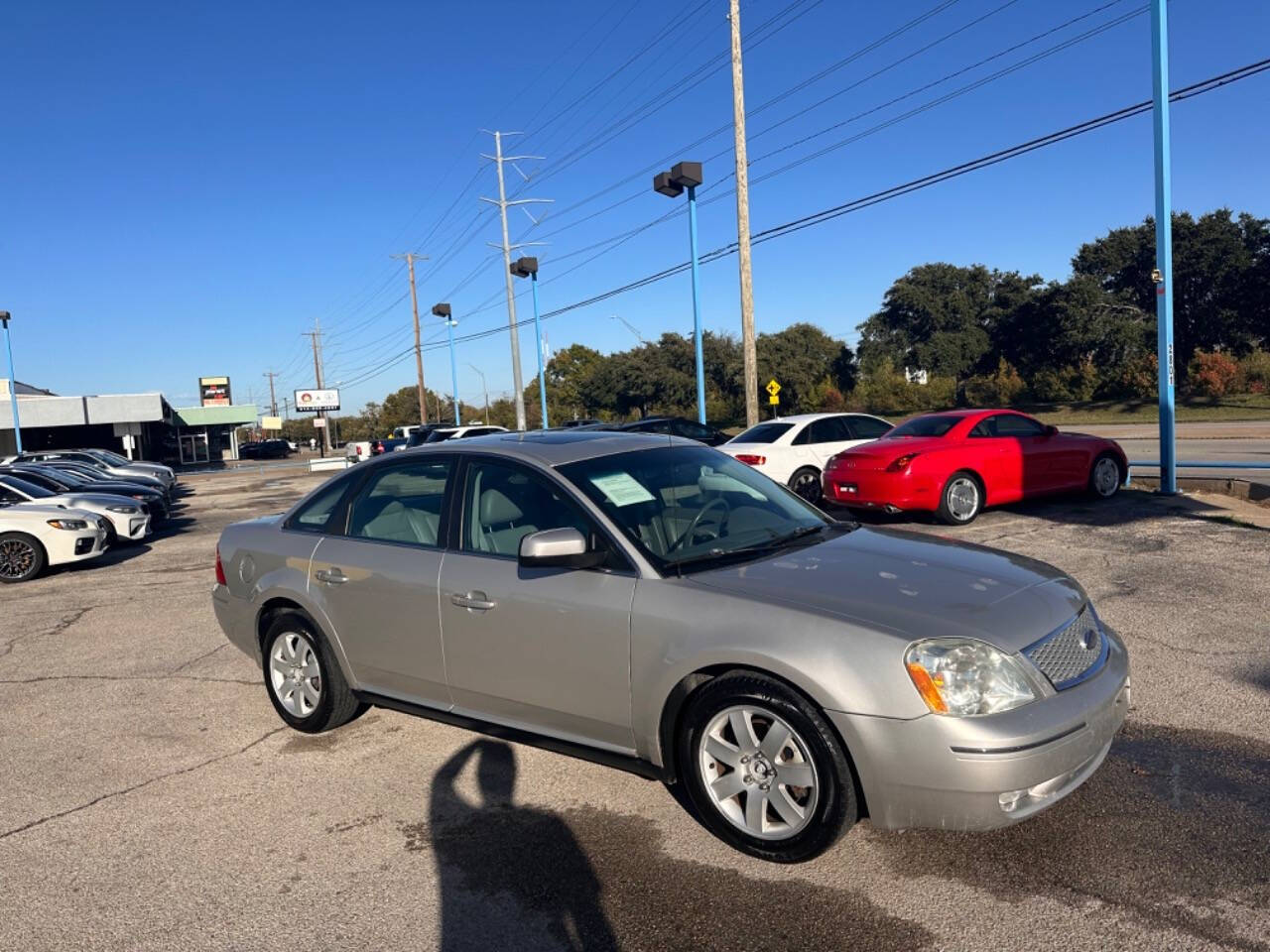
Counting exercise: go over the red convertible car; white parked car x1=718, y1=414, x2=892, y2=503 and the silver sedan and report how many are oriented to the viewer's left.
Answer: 0

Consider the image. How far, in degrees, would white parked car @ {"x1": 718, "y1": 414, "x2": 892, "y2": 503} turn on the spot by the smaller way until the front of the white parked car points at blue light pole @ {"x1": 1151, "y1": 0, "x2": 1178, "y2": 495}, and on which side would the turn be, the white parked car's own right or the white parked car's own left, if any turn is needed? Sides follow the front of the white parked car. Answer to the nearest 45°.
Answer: approximately 45° to the white parked car's own right

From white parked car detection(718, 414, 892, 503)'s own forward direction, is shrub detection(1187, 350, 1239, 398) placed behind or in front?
in front

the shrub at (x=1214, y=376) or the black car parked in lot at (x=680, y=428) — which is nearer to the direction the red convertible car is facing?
the shrub

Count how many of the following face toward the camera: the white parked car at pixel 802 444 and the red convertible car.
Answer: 0

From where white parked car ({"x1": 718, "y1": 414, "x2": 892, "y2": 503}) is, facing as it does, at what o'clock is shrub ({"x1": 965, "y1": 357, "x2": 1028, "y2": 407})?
The shrub is roughly at 11 o'clock from the white parked car.

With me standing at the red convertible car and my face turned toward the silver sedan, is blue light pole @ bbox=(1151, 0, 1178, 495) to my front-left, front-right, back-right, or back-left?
back-left

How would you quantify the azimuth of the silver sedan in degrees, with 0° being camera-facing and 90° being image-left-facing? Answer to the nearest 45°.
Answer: approximately 315°

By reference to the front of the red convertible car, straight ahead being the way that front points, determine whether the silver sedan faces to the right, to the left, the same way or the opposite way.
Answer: to the right

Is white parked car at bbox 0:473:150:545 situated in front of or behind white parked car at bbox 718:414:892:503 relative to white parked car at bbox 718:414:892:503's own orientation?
behind

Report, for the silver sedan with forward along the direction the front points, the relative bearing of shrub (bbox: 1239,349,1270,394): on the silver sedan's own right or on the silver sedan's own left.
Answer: on the silver sedan's own left

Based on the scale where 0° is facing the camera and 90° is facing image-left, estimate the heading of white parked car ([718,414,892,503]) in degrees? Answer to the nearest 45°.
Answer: approximately 225°

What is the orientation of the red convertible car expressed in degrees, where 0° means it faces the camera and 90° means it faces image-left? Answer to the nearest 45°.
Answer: approximately 225°

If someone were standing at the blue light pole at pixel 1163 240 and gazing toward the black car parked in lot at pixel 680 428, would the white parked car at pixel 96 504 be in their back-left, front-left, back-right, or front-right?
front-left
